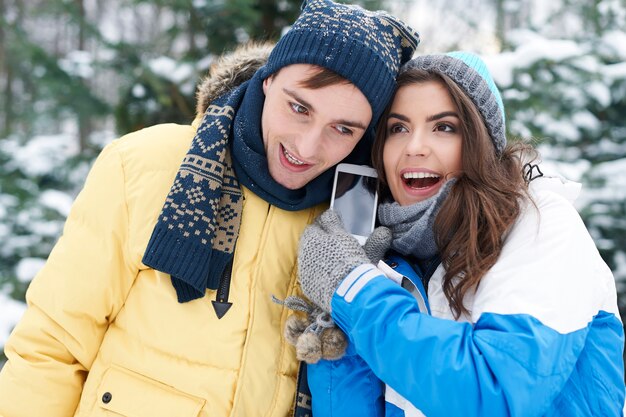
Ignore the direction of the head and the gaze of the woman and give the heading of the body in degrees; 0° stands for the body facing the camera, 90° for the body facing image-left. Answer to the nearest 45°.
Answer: approximately 45°

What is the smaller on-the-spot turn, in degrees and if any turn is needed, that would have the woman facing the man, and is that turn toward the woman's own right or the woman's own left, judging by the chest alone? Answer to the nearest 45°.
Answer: approximately 45° to the woman's own right
